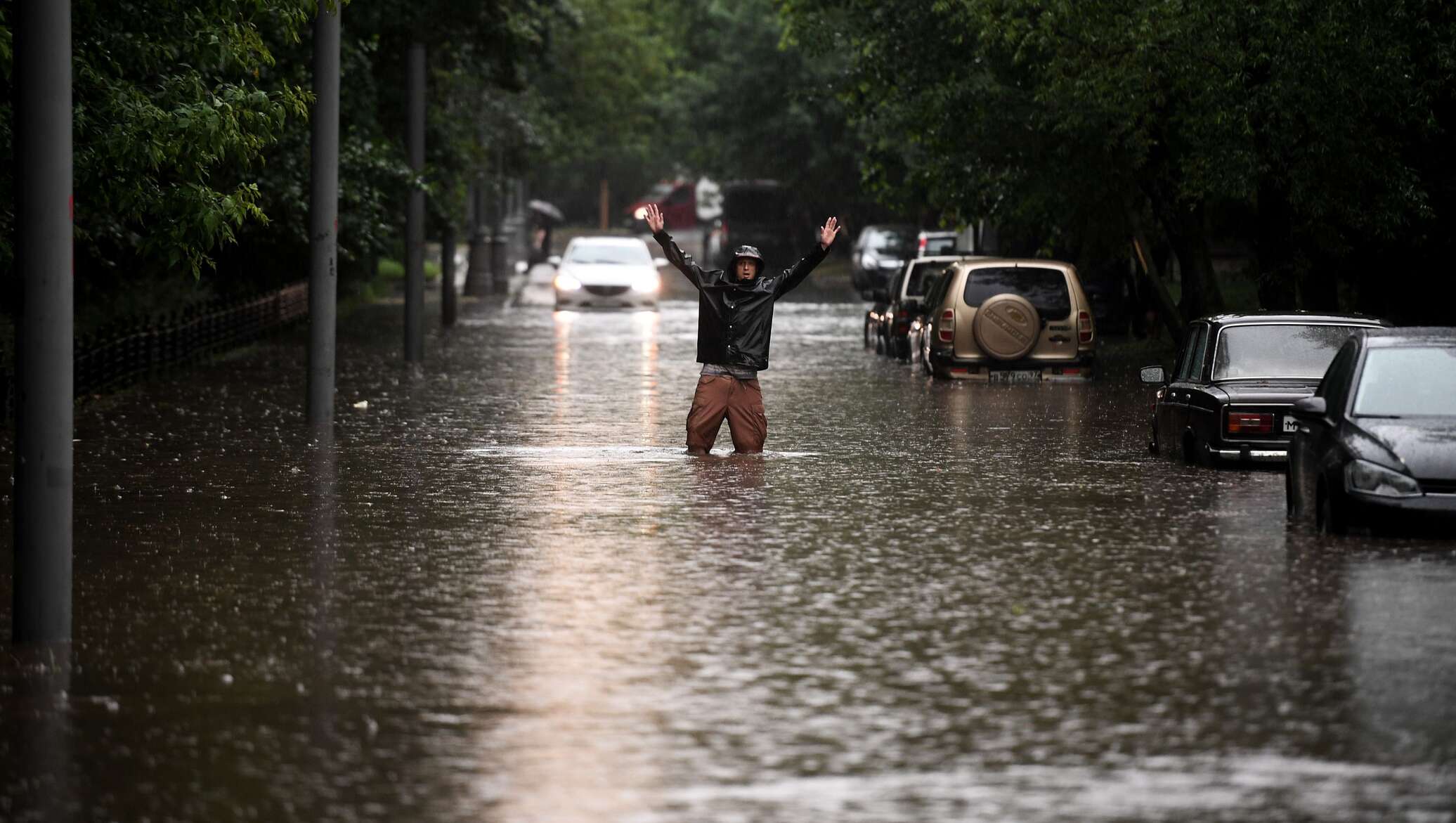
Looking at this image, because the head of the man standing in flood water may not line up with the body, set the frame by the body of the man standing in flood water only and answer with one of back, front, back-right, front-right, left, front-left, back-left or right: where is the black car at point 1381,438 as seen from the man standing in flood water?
front-left

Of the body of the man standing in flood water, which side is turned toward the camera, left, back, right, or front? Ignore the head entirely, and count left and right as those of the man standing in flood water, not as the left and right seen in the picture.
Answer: front

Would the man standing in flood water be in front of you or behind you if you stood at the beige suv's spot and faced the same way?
behind

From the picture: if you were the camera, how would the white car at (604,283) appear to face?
facing the viewer

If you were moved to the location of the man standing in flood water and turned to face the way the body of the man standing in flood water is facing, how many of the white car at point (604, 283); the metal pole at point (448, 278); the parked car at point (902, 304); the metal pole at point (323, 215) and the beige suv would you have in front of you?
0

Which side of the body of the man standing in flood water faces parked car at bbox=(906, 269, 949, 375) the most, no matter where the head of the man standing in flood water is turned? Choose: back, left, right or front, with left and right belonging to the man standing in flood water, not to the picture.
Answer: back

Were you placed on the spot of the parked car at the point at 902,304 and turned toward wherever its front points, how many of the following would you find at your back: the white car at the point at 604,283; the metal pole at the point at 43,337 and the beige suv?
2

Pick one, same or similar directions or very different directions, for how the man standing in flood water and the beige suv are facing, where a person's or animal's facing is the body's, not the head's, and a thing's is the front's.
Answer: very different directions

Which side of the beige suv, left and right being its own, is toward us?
back

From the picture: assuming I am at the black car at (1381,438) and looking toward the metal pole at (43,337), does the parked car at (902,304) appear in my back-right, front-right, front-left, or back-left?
back-right

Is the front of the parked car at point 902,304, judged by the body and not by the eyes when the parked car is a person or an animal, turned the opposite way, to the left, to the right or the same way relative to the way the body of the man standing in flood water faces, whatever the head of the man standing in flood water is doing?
the opposite way

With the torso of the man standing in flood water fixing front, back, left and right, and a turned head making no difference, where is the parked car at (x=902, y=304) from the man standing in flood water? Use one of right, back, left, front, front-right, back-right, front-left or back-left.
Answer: back

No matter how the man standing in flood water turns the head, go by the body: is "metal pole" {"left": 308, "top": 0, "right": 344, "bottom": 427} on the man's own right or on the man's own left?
on the man's own right

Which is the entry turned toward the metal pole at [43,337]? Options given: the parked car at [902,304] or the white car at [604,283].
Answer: the white car

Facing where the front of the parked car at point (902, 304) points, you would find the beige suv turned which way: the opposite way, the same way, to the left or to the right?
the same way

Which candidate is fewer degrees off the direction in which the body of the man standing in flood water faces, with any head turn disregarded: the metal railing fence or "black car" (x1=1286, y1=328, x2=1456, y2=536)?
the black car

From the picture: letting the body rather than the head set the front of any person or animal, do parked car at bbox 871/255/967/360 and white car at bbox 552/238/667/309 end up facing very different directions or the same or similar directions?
very different directions

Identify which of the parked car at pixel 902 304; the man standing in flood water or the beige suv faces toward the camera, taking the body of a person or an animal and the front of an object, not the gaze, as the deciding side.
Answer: the man standing in flood water

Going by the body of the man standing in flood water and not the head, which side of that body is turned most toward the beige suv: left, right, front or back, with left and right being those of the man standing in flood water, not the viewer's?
back

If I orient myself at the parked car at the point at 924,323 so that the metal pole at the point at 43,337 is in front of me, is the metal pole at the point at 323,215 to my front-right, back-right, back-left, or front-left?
front-right

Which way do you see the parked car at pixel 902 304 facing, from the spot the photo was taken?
facing away from the viewer
